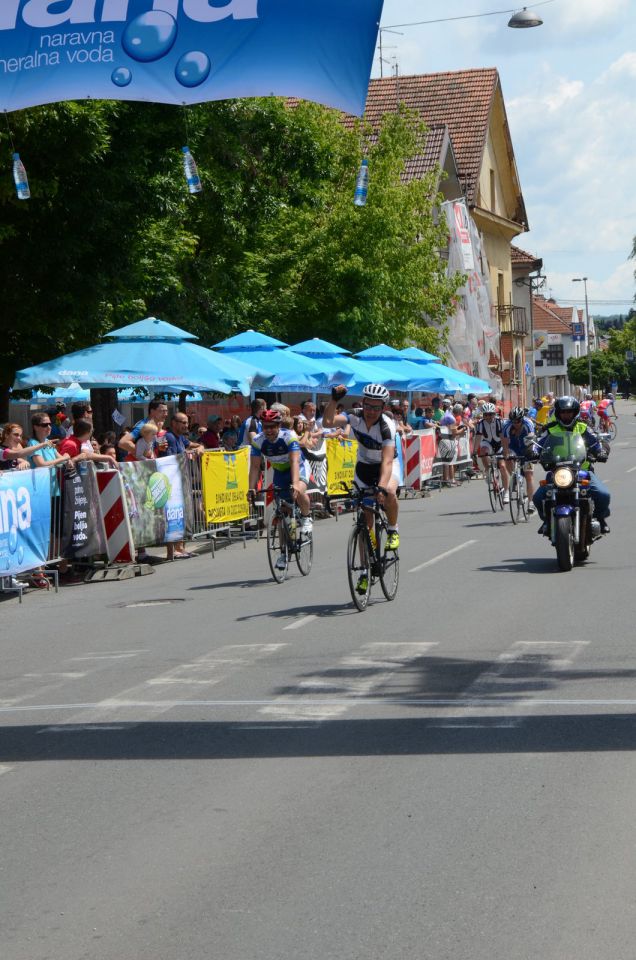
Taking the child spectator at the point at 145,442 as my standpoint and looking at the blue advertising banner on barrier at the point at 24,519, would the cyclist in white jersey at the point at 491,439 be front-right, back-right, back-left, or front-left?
back-left

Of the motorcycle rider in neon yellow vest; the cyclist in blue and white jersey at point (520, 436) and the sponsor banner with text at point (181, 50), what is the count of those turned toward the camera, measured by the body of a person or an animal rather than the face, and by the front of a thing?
3

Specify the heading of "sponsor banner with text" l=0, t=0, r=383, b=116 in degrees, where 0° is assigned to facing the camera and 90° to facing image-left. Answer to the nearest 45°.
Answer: approximately 0°

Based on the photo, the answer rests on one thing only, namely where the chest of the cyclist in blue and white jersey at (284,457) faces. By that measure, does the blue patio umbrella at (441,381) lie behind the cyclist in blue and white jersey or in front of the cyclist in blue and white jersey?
behind

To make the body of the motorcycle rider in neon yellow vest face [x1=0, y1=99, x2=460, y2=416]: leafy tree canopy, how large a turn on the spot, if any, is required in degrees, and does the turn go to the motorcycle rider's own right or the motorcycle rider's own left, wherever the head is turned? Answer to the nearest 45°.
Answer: approximately 135° to the motorcycle rider's own right

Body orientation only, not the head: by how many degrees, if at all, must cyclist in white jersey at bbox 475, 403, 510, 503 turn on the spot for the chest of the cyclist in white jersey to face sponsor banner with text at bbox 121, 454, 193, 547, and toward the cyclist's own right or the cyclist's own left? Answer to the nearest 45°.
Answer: approximately 45° to the cyclist's own right

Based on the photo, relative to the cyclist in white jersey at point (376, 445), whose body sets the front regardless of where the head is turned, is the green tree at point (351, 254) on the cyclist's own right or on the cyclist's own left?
on the cyclist's own right

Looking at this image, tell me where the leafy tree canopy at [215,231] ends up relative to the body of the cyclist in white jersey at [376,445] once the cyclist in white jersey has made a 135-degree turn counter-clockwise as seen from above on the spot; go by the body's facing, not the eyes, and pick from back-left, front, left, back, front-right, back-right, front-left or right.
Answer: left
